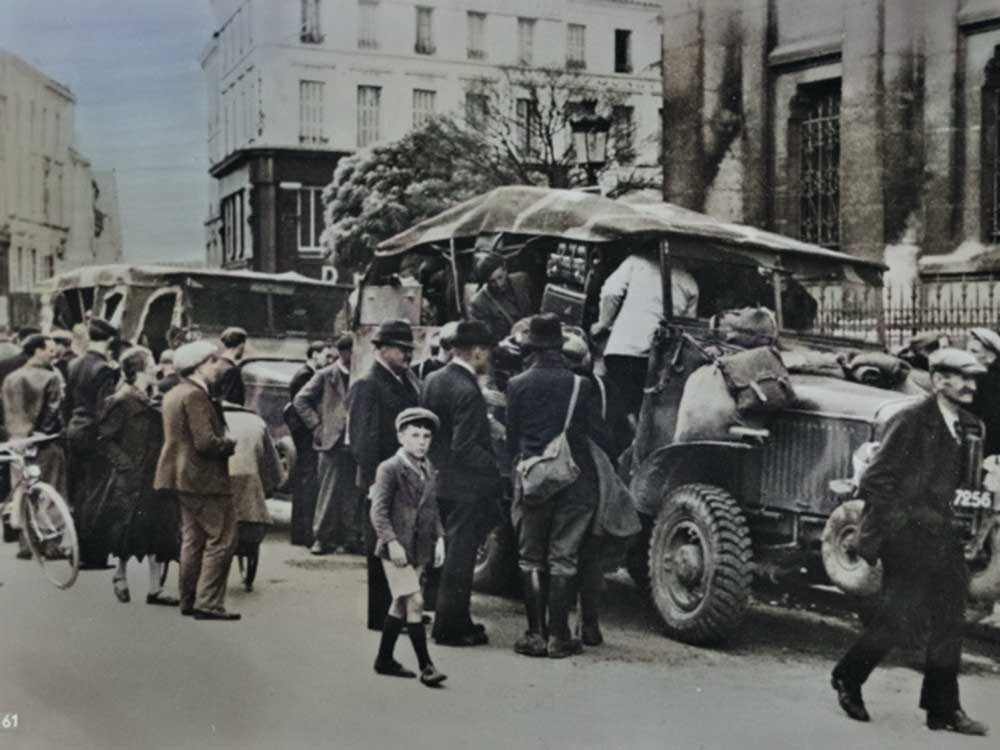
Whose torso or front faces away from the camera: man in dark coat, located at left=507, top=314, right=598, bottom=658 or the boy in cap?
the man in dark coat

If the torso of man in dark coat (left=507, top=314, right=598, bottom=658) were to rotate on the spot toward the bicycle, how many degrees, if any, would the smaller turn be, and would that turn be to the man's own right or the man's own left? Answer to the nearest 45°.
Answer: approximately 45° to the man's own left

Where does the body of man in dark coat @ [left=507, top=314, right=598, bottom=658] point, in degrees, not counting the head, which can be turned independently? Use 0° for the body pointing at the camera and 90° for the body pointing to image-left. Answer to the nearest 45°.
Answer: approximately 180°

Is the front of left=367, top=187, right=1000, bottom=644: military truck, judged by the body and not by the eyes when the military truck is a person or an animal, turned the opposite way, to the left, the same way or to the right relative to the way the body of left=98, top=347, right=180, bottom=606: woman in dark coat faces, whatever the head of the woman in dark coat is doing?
the same way

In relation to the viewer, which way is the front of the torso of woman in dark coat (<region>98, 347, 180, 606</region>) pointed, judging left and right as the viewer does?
facing away from the viewer and to the right of the viewer

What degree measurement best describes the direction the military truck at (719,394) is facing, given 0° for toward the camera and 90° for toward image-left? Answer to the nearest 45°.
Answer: approximately 315°

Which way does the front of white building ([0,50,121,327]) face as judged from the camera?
facing to the right of the viewer

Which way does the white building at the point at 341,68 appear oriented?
toward the camera

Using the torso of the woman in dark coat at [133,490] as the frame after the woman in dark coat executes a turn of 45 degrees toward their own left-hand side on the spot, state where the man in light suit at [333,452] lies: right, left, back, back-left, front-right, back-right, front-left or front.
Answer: front-right

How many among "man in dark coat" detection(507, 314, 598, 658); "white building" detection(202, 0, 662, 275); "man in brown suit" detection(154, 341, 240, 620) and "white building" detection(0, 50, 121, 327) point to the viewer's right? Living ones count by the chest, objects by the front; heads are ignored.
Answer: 2

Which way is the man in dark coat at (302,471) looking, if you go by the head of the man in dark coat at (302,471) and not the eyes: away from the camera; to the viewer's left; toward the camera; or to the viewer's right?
to the viewer's right

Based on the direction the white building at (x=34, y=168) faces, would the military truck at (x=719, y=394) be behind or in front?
in front

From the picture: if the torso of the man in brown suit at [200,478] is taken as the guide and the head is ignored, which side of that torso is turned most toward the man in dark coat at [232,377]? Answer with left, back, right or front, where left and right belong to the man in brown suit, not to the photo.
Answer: left

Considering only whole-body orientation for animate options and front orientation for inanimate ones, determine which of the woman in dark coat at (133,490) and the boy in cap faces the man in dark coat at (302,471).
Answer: the woman in dark coat

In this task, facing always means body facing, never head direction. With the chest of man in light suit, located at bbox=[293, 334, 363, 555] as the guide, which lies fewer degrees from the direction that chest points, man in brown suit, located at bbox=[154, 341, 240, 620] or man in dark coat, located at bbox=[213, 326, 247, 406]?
the man in brown suit
